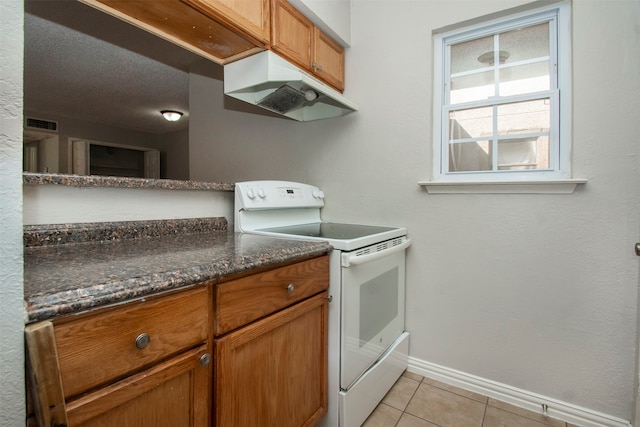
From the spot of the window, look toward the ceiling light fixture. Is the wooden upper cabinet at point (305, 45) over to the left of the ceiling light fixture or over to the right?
left

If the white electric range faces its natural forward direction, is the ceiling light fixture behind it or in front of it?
behind

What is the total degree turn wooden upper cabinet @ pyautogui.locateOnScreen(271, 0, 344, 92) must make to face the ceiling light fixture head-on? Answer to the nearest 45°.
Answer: approximately 180°

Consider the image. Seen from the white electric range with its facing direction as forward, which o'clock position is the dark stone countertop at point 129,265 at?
The dark stone countertop is roughly at 3 o'clock from the white electric range.

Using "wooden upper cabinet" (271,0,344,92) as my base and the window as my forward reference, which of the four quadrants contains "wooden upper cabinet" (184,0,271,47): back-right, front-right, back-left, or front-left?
back-right

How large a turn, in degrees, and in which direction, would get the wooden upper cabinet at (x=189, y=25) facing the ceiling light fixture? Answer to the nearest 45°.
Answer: approximately 135° to its left

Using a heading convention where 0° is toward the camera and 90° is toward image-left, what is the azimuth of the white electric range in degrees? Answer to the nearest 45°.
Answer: approximately 315°
